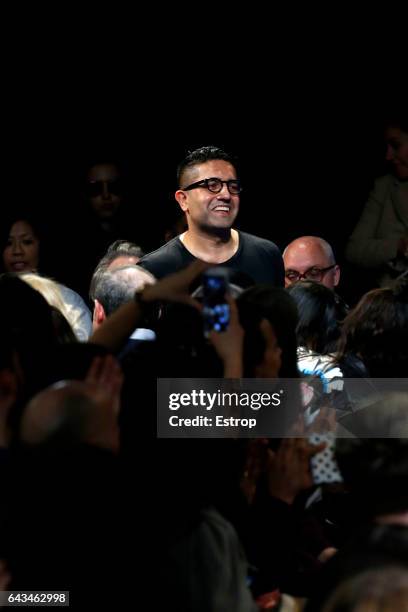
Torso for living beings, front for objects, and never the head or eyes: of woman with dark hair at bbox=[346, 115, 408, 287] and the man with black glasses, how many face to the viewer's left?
0

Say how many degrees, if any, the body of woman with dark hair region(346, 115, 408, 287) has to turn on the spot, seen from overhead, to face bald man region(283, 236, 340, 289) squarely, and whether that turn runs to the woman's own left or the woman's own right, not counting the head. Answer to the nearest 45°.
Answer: approximately 90° to the woman's own right

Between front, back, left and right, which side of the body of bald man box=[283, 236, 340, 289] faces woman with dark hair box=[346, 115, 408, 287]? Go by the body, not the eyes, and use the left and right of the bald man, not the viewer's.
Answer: back

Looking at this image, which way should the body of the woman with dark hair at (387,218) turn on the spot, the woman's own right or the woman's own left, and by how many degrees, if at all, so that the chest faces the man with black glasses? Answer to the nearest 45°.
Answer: approximately 90° to the woman's own right

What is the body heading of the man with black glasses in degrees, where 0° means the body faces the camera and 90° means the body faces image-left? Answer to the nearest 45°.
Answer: approximately 315°

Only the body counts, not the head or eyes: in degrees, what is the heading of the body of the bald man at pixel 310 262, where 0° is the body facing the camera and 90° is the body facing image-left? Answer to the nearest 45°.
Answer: approximately 45°

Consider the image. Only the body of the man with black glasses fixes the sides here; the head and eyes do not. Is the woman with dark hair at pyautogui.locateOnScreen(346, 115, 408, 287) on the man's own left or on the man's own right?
on the man's own left

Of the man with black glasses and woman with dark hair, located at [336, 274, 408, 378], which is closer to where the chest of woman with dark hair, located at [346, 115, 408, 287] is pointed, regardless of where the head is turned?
the woman with dark hair

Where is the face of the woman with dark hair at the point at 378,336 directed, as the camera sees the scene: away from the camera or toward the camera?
away from the camera

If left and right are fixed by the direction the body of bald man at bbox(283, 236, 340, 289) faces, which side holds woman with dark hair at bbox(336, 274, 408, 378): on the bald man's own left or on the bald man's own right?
on the bald man's own left

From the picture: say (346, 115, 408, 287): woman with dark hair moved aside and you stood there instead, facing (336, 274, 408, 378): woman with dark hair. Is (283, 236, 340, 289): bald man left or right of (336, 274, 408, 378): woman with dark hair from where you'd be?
right
